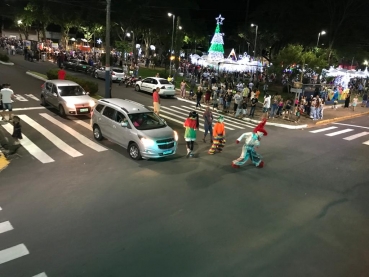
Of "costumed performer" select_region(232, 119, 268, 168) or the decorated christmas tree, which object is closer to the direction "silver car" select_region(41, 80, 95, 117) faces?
the costumed performer

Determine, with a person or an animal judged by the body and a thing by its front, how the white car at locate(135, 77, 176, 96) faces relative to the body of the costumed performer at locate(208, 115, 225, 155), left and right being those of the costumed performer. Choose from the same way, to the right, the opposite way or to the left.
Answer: to the left

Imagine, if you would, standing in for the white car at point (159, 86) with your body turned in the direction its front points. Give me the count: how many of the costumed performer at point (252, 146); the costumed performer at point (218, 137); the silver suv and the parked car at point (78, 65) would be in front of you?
1

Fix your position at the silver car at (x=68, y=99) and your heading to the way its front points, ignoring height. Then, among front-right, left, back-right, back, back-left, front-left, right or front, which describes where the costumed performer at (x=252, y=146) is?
front

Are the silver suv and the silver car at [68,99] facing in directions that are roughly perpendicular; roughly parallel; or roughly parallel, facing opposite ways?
roughly parallel

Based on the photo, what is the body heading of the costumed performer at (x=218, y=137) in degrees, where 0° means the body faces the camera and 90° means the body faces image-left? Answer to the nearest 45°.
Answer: approximately 45°

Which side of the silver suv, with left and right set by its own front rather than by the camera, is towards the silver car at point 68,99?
back

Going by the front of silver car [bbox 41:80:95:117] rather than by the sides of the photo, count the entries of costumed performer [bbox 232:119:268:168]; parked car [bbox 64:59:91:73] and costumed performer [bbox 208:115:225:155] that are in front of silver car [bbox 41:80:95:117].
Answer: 2

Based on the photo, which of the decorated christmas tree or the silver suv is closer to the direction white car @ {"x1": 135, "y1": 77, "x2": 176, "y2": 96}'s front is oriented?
the decorated christmas tree

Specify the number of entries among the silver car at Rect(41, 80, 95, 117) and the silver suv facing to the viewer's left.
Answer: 0

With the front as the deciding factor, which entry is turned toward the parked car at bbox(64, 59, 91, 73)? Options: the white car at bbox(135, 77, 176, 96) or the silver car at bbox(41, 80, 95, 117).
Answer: the white car at bbox(135, 77, 176, 96)
